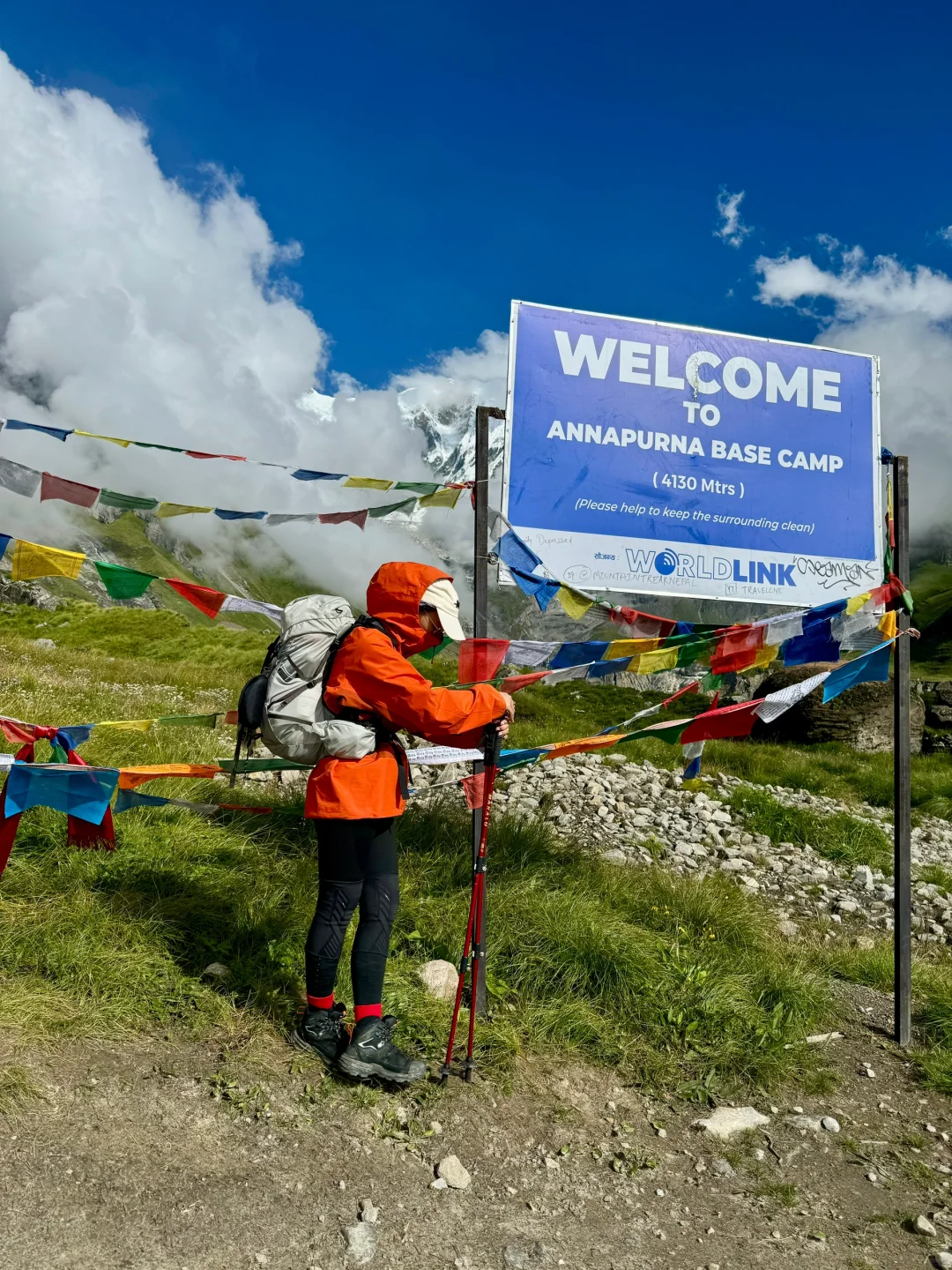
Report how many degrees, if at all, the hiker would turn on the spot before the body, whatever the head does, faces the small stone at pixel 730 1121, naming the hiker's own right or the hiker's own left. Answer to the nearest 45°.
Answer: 0° — they already face it

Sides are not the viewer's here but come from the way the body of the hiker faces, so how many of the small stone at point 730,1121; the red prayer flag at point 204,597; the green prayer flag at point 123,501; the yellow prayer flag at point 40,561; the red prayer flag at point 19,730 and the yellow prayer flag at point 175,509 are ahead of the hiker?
1

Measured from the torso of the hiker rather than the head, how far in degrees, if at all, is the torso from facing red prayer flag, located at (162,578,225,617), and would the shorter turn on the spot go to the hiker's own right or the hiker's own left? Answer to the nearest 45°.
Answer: approximately 135° to the hiker's own left

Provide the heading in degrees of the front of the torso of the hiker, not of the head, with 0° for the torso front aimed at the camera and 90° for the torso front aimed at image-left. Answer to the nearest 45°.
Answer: approximately 270°

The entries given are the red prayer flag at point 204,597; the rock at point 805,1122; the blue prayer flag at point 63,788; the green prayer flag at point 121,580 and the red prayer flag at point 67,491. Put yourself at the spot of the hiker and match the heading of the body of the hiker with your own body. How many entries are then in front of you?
1

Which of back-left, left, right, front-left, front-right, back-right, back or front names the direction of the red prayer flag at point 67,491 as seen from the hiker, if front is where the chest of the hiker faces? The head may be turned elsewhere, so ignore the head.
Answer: back-left

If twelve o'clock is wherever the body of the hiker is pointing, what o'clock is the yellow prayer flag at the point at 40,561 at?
The yellow prayer flag is roughly at 7 o'clock from the hiker.

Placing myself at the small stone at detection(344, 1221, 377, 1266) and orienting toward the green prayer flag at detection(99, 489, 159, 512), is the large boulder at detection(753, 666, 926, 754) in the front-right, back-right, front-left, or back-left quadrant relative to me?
front-right

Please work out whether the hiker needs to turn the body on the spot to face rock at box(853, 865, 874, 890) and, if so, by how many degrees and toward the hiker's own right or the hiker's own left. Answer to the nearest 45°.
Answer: approximately 45° to the hiker's own left

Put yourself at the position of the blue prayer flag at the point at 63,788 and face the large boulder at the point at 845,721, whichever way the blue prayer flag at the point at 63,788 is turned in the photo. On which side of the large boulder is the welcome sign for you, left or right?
right

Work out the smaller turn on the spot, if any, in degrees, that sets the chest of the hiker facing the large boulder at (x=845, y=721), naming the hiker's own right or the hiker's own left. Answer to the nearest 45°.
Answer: approximately 45° to the hiker's own left

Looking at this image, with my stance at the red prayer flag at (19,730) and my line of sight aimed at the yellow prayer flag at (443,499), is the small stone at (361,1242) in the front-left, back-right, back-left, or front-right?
front-right

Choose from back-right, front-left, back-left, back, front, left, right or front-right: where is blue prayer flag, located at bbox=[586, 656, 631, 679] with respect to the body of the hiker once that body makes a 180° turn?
back-right
